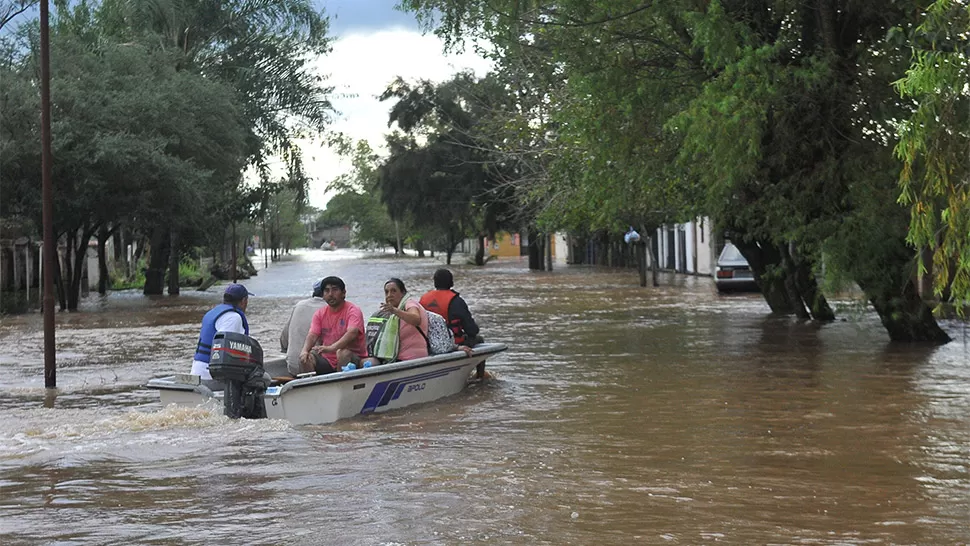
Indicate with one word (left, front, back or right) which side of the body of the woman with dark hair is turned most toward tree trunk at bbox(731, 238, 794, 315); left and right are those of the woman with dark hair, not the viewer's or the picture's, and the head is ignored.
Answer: back

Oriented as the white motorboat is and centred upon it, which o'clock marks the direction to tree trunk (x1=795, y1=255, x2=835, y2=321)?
The tree trunk is roughly at 12 o'clock from the white motorboat.

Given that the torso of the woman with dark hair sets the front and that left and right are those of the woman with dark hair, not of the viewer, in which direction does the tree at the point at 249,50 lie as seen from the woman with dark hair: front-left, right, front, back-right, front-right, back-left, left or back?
back-right

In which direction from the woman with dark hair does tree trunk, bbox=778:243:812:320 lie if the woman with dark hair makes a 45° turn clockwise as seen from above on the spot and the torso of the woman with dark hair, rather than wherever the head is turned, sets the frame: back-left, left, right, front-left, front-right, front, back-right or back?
back-right

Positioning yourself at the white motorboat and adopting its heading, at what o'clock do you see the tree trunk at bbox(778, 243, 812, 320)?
The tree trunk is roughly at 12 o'clock from the white motorboat.

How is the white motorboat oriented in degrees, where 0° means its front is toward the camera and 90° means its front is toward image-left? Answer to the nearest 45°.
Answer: approximately 225°

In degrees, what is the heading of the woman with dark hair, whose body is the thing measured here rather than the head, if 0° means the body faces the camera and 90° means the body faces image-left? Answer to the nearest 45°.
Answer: approximately 45°

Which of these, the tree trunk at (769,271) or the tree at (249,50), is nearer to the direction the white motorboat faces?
the tree trunk

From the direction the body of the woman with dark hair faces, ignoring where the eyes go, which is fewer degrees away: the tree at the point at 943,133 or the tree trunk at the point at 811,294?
the tree

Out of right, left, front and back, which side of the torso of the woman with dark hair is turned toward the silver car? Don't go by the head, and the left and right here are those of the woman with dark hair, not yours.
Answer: back
